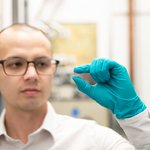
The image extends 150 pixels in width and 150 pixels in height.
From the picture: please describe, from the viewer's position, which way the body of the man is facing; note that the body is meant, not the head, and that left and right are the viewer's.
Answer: facing the viewer

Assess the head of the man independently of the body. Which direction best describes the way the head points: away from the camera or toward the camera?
toward the camera
